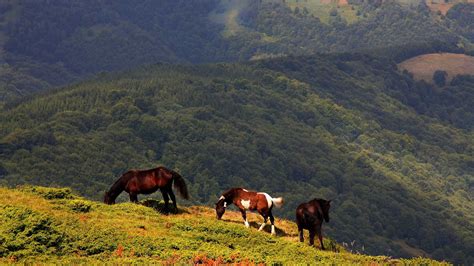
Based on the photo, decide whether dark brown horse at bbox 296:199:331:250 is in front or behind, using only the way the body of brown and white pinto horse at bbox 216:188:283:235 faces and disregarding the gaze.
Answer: behind

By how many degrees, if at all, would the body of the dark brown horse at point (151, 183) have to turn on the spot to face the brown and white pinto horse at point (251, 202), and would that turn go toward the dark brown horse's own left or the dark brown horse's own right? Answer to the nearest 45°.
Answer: approximately 180°

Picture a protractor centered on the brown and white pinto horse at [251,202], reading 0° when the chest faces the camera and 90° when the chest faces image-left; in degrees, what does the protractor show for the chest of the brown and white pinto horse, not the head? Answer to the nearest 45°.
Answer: approximately 90°

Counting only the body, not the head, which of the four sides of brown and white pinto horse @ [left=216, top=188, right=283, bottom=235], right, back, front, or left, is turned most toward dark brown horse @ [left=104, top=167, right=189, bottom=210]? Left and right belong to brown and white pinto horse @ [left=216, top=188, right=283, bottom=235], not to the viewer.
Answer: front

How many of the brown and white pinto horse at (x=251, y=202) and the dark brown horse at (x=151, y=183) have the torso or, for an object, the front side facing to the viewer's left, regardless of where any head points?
2

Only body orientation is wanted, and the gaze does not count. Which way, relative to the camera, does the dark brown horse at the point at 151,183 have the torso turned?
to the viewer's left
